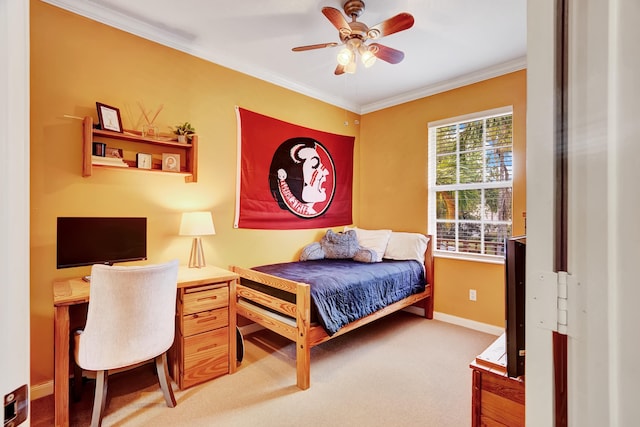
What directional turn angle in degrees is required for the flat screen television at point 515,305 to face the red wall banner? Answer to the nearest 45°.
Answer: approximately 45° to its right

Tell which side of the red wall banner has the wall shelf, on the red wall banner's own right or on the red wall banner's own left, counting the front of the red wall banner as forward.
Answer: on the red wall banner's own right

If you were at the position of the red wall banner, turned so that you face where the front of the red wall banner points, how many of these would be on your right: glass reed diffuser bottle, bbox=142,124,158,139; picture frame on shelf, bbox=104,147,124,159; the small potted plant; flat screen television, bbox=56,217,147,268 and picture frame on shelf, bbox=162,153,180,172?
5

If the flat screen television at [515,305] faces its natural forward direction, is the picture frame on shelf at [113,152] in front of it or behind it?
in front

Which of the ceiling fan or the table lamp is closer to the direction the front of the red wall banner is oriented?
the ceiling fan

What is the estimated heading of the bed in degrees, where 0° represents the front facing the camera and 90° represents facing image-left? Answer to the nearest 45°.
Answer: approximately 45°

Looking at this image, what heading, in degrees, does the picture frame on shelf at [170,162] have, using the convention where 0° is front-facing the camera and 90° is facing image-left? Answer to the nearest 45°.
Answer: approximately 0°

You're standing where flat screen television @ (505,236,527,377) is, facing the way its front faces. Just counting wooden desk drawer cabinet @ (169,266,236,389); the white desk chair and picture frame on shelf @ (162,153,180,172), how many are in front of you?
3

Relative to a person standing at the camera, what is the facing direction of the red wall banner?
facing the viewer and to the right of the viewer

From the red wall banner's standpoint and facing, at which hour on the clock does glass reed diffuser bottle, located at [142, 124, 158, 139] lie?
The glass reed diffuser bottle is roughly at 3 o'clock from the red wall banner.

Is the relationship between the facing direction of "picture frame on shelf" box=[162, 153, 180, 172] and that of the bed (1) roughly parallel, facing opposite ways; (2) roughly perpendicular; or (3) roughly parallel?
roughly perpendicular

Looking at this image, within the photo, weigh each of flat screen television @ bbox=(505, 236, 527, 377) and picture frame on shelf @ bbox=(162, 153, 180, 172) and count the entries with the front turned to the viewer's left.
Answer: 1

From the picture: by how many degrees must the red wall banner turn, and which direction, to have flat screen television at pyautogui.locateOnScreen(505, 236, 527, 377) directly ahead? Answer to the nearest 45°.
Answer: approximately 45° to its right

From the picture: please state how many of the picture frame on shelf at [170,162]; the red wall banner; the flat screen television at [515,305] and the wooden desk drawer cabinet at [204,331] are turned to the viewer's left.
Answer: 1

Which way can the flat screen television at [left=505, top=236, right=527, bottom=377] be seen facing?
to the viewer's left
